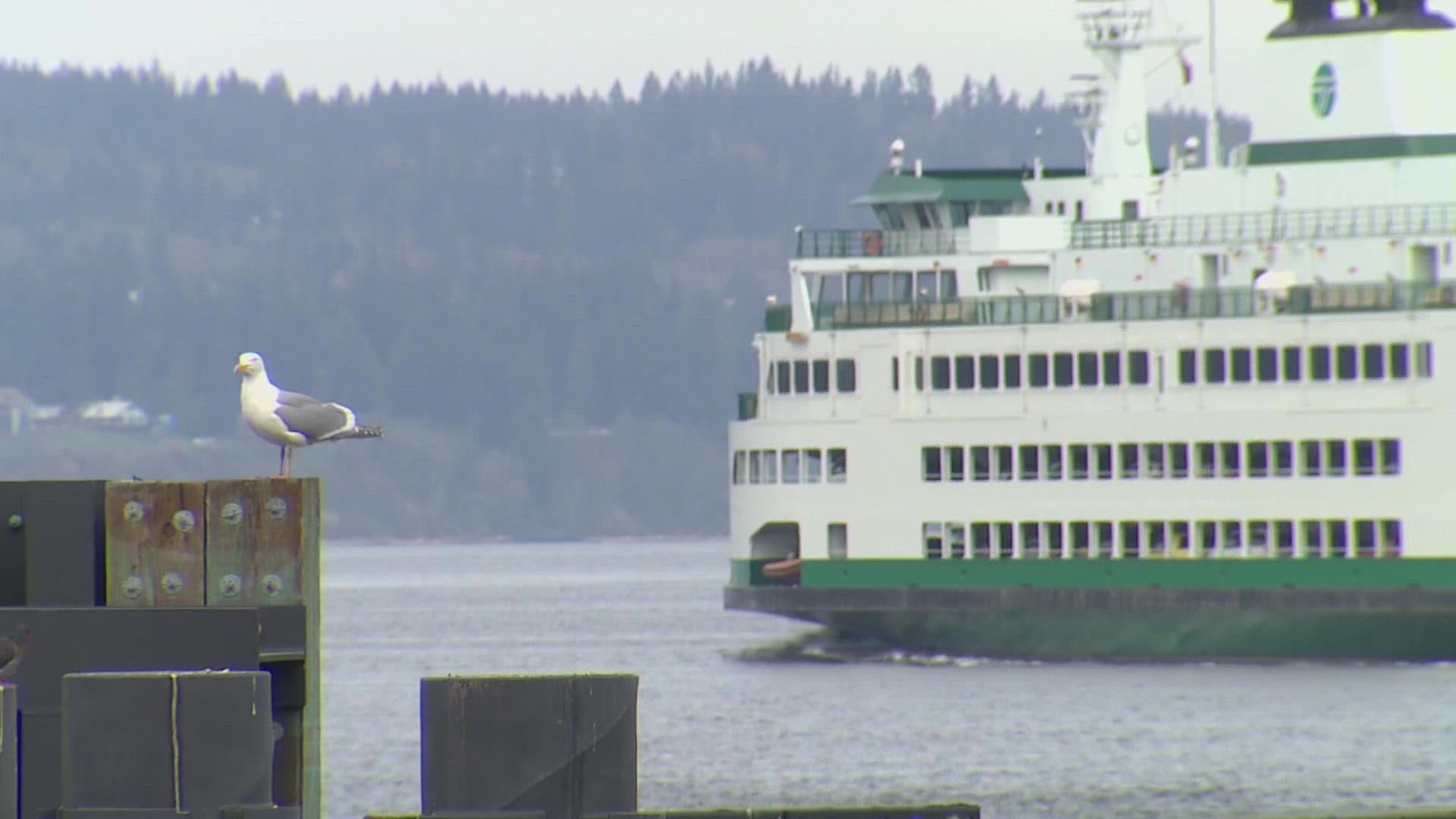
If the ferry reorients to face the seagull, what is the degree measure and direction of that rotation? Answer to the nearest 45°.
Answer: approximately 90° to its left

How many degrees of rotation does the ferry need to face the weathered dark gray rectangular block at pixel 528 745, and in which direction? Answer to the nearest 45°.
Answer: approximately 90° to its left

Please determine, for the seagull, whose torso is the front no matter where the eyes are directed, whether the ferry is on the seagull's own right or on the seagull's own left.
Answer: on the seagull's own right

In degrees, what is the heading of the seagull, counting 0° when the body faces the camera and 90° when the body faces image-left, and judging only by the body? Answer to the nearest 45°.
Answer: approximately 90°

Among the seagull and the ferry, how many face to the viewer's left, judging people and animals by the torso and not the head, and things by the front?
2

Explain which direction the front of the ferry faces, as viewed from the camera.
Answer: facing to the left of the viewer
